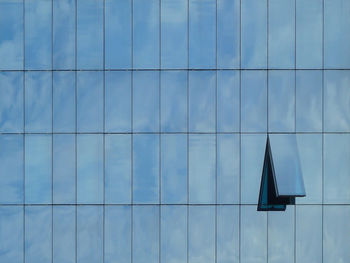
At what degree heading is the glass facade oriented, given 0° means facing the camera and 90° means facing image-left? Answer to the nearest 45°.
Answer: approximately 0°
